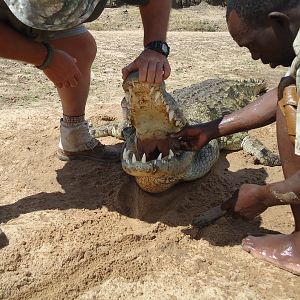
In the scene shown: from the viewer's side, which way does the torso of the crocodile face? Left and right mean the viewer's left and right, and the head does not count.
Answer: facing the viewer and to the left of the viewer

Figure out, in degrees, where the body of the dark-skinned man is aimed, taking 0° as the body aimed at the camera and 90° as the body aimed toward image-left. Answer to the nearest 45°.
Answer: approximately 90°

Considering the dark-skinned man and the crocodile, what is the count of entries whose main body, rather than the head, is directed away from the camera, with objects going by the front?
0

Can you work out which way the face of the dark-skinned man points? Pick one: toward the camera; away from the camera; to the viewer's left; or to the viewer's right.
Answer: to the viewer's left

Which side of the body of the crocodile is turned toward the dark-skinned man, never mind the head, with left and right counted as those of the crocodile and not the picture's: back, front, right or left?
left
